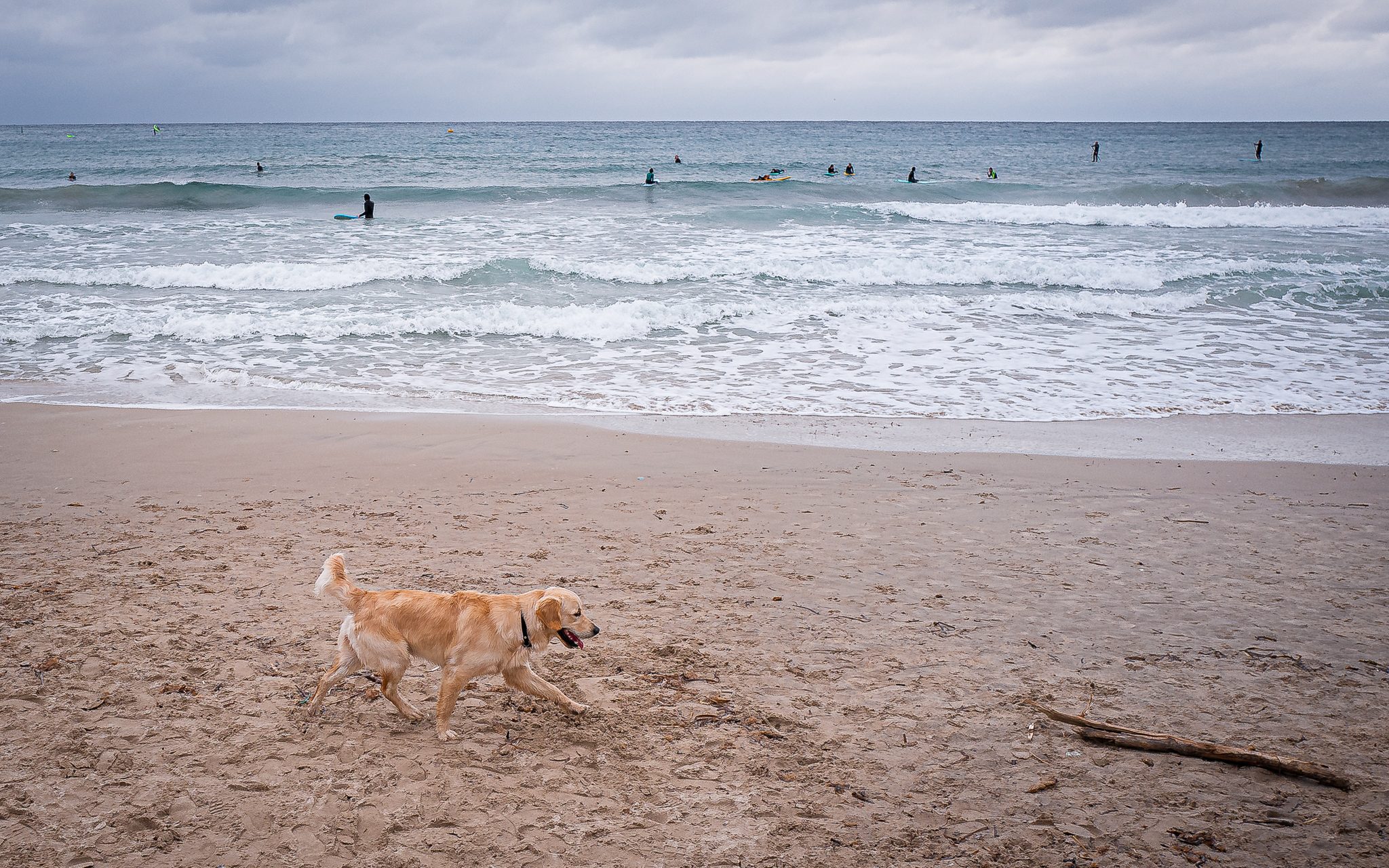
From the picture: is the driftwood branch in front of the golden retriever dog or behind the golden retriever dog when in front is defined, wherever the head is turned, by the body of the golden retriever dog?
in front

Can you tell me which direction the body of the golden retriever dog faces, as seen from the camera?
to the viewer's right
